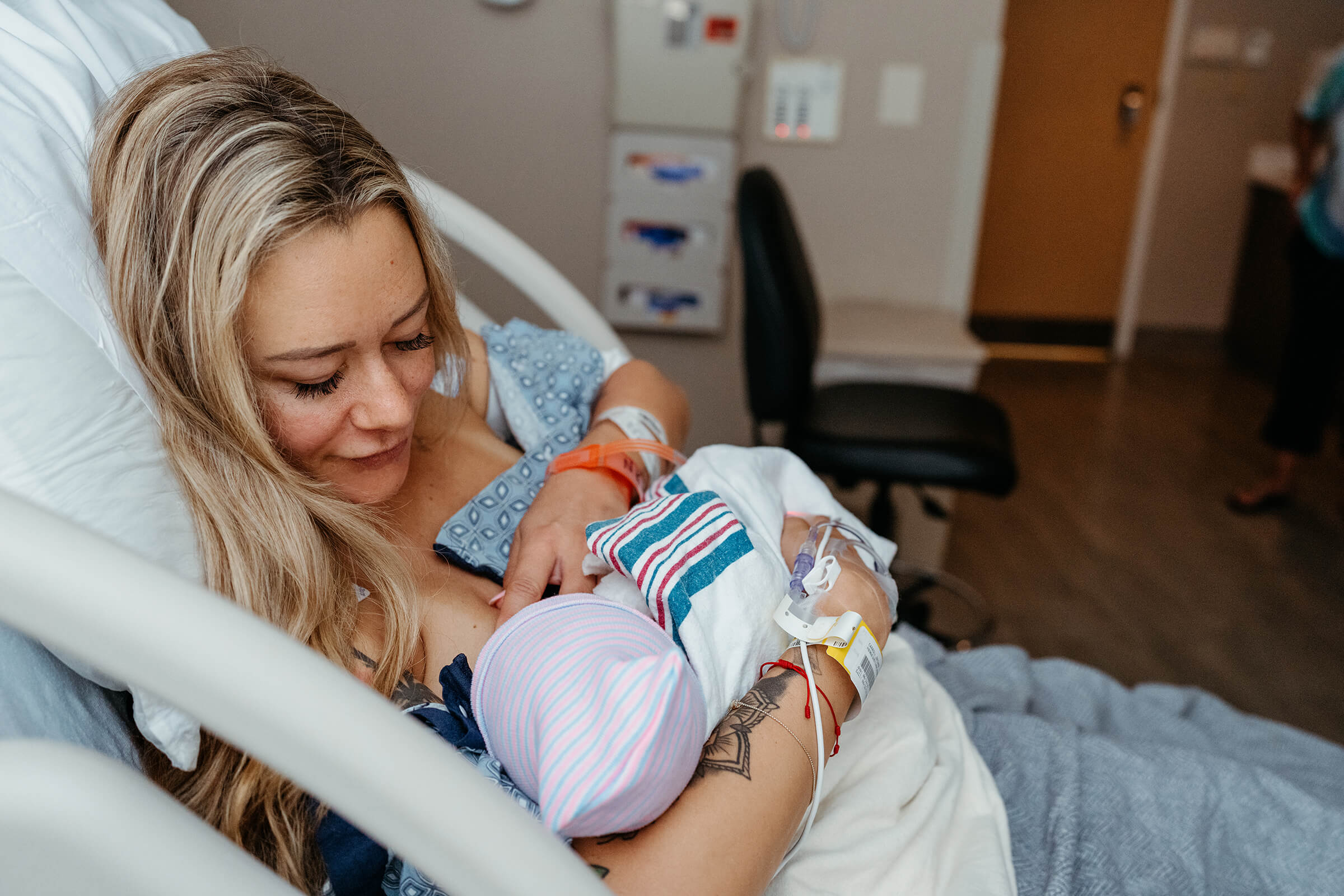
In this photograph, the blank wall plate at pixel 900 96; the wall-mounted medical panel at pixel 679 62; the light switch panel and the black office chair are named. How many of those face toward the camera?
3

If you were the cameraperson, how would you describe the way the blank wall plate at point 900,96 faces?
facing the viewer

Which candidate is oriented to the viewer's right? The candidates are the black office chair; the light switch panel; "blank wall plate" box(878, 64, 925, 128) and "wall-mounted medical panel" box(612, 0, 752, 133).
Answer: the black office chair

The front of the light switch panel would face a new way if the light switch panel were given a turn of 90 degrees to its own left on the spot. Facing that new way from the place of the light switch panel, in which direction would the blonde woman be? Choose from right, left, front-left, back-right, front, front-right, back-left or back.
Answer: right

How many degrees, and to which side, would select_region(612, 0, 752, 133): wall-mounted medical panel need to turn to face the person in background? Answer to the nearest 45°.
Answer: approximately 90° to its left

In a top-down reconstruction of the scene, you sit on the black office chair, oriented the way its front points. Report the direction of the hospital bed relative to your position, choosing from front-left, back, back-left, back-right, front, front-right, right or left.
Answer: right

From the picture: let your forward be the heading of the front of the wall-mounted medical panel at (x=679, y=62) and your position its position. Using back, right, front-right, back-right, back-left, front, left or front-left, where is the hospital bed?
front

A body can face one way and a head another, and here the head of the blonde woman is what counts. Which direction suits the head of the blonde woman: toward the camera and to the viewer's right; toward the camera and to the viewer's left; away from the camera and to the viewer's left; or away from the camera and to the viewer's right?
toward the camera and to the viewer's right

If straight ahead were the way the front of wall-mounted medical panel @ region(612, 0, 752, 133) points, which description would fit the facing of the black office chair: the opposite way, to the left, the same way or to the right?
to the left

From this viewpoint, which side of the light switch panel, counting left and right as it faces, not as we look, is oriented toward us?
front

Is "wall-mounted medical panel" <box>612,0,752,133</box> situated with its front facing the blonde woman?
yes

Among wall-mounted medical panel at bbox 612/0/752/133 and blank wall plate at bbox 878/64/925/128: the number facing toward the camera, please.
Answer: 2

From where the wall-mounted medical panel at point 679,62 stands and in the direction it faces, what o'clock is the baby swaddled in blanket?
The baby swaddled in blanket is roughly at 12 o'clock from the wall-mounted medical panel.

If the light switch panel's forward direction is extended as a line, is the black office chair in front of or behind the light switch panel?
in front

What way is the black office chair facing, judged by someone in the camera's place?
facing to the right of the viewer

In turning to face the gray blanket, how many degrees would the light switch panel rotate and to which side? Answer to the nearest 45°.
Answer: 0° — it already faces it
